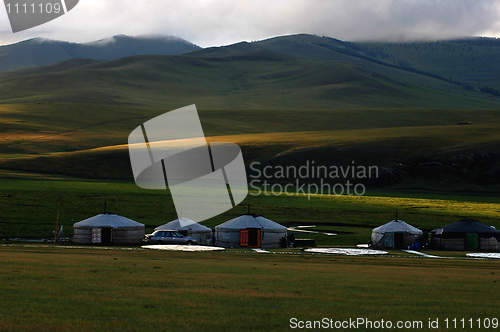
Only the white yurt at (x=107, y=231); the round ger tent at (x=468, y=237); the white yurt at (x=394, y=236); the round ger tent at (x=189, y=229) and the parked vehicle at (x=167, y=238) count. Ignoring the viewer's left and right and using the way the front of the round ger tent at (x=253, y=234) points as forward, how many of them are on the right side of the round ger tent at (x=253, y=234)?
3

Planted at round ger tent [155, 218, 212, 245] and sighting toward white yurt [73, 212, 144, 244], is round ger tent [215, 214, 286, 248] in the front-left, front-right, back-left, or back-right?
back-left

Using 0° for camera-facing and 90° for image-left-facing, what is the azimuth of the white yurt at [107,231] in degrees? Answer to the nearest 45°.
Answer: approximately 0°

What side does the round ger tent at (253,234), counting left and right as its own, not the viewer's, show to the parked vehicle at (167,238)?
right

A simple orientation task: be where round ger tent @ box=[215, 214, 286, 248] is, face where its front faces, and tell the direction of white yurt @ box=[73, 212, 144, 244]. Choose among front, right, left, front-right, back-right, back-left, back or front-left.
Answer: right

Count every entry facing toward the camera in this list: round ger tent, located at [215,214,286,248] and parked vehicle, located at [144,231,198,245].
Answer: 1

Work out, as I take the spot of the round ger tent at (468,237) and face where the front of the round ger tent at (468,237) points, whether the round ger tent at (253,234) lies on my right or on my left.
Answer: on my right

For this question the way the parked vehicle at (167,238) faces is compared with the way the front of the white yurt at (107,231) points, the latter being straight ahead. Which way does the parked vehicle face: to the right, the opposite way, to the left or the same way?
to the left

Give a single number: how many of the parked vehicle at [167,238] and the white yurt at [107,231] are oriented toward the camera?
1

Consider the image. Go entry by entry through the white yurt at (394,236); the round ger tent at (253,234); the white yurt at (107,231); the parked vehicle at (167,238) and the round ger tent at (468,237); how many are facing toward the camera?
4
